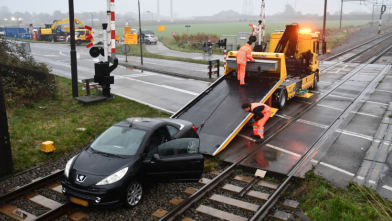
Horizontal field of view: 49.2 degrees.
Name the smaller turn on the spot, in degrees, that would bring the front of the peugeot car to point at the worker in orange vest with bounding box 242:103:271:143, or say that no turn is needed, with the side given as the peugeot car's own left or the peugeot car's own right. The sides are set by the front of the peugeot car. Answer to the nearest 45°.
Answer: approximately 180°

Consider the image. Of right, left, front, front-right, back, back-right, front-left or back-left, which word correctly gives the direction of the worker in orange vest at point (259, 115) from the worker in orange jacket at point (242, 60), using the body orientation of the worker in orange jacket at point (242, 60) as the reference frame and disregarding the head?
back-right

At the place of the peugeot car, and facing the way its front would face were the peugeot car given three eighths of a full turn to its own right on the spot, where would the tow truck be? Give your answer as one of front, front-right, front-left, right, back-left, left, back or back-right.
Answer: front-right

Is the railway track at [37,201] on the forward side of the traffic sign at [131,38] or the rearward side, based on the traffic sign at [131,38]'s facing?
on the forward side

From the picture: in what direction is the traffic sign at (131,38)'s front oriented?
toward the camera

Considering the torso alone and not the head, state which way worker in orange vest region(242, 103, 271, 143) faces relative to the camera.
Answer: to the viewer's left

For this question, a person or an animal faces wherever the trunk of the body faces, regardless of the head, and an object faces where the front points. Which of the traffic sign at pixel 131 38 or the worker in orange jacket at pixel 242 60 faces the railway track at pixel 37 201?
the traffic sign

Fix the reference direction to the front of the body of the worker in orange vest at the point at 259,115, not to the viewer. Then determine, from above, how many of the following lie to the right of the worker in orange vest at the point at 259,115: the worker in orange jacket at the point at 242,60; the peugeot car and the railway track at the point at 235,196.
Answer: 1

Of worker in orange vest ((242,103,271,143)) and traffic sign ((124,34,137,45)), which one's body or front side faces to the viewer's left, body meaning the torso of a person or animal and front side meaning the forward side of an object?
the worker in orange vest

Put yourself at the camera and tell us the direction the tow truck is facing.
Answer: facing away from the viewer and to the right of the viewer

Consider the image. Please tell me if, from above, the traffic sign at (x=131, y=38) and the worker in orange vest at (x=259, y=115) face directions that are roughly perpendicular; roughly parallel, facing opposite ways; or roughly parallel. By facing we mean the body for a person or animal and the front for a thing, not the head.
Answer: roughly perpendicular

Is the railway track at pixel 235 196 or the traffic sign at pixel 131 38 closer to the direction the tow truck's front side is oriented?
the traffic sign

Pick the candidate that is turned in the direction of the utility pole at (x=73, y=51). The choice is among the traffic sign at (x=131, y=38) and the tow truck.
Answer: the traffic sign

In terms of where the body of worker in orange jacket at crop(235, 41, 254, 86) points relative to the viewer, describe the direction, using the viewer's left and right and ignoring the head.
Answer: facing away from the viewer and to the right of the viewer

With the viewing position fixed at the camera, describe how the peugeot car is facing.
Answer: facing the viewer and to the left of the viewer
